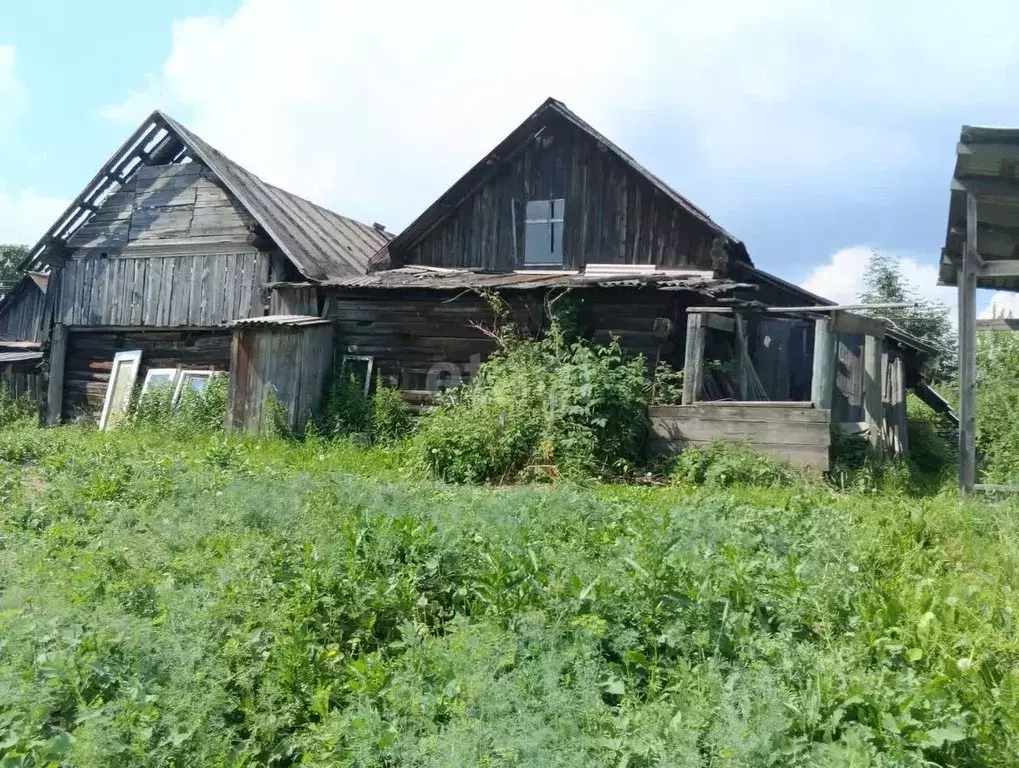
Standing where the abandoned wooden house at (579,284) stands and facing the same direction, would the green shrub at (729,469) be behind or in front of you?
in front

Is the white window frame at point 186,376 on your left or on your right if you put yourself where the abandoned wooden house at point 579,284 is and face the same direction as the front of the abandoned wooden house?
on your right

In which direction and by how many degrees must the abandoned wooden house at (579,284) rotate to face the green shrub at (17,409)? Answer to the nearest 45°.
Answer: approximately 90° to its right

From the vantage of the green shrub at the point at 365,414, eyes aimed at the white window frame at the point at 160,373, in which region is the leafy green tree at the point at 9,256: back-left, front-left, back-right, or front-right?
front-right

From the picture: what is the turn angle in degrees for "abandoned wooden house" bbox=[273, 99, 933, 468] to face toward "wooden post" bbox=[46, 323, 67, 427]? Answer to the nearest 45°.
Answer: approximately 90° to its right

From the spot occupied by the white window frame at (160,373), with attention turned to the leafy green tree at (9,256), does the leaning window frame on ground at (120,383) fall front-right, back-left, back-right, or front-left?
front-left

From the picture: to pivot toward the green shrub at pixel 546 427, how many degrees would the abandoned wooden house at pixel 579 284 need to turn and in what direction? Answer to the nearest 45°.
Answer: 0° — it already faces it

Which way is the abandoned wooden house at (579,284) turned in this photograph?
toward the camera

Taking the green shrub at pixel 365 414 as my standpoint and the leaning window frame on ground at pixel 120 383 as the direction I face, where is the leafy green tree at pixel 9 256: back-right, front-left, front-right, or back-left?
front-right

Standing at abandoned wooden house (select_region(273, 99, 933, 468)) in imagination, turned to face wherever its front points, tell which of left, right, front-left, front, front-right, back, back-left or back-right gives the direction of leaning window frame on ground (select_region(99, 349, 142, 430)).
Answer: right

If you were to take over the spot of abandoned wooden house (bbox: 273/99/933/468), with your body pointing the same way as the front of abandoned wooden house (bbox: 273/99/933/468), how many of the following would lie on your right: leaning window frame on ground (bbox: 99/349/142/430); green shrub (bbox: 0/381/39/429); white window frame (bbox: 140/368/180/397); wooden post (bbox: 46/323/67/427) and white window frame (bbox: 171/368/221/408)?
5

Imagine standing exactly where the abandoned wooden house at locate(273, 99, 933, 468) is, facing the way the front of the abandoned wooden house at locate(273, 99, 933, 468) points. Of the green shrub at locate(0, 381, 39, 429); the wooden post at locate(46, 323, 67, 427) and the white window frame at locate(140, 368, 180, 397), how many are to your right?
3

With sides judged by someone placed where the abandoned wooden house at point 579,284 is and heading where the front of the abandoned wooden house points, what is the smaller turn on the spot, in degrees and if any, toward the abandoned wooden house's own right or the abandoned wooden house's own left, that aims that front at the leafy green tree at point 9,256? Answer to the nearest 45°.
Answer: approximately 135° to the abandoned wooden house's own right

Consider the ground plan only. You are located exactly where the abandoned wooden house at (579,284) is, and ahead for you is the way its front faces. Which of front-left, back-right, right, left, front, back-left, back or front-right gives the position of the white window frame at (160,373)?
right
